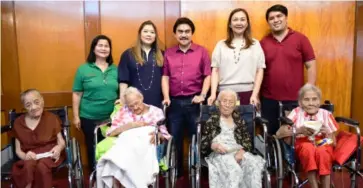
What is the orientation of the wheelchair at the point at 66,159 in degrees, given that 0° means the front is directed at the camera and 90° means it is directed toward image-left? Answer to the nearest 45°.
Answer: approximately 0°

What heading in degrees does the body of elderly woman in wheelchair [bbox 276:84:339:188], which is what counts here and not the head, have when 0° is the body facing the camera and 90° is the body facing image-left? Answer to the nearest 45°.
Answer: approximately 0°

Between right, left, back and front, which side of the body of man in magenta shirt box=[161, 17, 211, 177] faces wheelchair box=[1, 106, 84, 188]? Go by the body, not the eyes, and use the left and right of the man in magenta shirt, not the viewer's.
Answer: right

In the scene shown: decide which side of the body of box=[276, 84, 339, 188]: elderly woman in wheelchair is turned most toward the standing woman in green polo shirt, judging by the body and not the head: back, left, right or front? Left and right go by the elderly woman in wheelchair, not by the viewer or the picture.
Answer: right

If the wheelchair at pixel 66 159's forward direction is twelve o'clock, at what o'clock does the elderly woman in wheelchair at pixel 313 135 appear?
The elderly woman in wheelchair is roughly at 10 o'clock from the wheelchair.

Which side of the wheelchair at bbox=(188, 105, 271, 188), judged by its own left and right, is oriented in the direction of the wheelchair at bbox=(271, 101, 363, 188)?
left

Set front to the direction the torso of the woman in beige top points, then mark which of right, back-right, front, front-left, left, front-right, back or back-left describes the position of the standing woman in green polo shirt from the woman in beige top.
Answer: right

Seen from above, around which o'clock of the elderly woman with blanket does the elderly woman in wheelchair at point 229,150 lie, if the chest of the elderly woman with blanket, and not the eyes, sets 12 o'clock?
The elderly woman in wheelchair is roughly at 9 o'clock from the elderly woman with blanket.

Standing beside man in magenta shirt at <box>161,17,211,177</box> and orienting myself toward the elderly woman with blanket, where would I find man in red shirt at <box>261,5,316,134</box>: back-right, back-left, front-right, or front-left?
back-left
